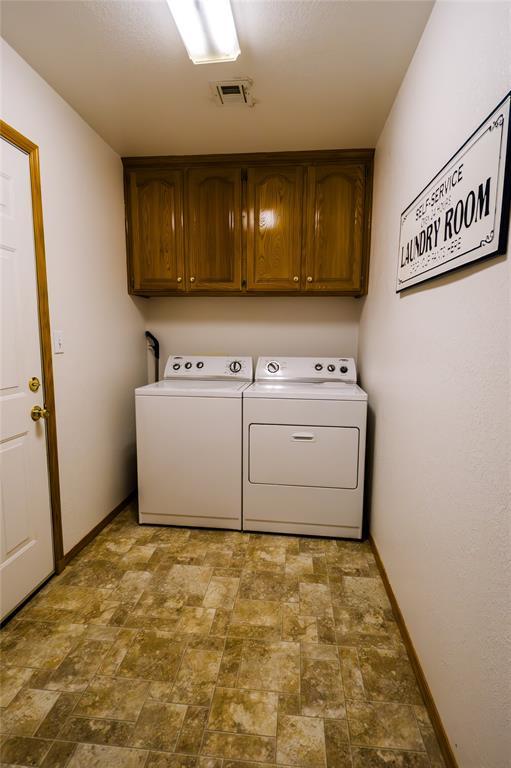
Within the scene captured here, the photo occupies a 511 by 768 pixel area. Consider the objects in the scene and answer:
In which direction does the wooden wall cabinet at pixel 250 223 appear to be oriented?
toward the camera

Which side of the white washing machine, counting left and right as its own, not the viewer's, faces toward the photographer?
front

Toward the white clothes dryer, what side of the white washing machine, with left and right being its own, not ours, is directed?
left

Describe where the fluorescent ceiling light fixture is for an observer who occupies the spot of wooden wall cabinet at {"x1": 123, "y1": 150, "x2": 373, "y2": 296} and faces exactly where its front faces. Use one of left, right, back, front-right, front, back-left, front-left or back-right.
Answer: front

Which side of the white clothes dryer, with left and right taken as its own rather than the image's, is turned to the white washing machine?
right

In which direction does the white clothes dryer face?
toward the camera

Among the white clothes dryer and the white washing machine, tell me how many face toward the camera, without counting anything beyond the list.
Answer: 2

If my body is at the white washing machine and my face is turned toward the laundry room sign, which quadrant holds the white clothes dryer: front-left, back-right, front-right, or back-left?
front-left

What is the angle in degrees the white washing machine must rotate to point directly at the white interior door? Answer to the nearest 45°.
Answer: approximately 45° to its right

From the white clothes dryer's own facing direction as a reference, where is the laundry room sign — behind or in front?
in front

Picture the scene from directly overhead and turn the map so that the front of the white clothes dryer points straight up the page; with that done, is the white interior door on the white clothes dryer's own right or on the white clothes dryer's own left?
on the white clothes dryer's own right
